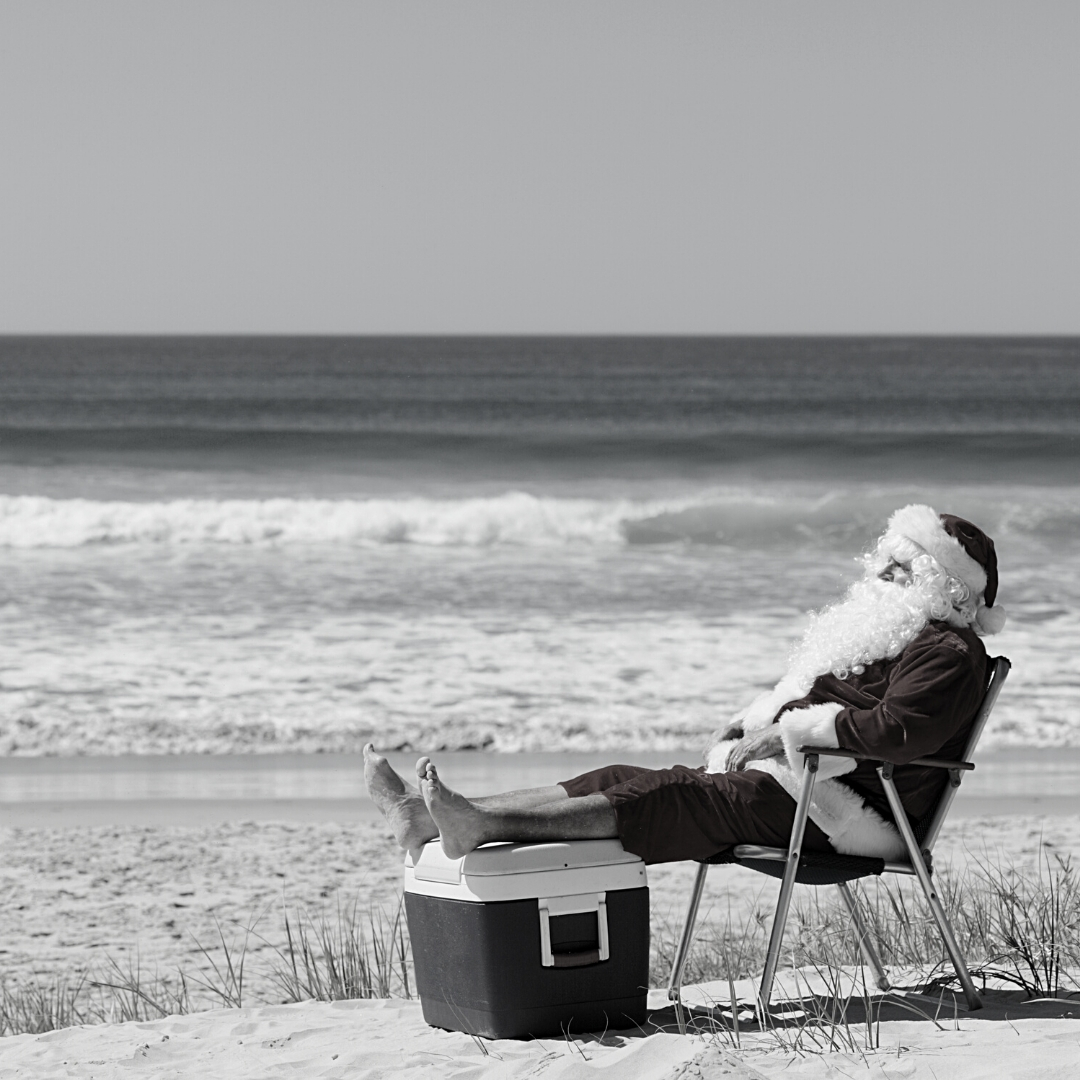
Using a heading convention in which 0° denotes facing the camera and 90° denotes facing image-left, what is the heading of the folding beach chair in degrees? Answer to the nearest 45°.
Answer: approximately 90°

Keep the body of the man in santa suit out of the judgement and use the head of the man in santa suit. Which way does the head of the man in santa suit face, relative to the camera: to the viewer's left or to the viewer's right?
to the viewer's left

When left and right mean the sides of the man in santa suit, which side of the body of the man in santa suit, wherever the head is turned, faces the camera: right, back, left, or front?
left

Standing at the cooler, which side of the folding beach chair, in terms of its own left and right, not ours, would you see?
front
